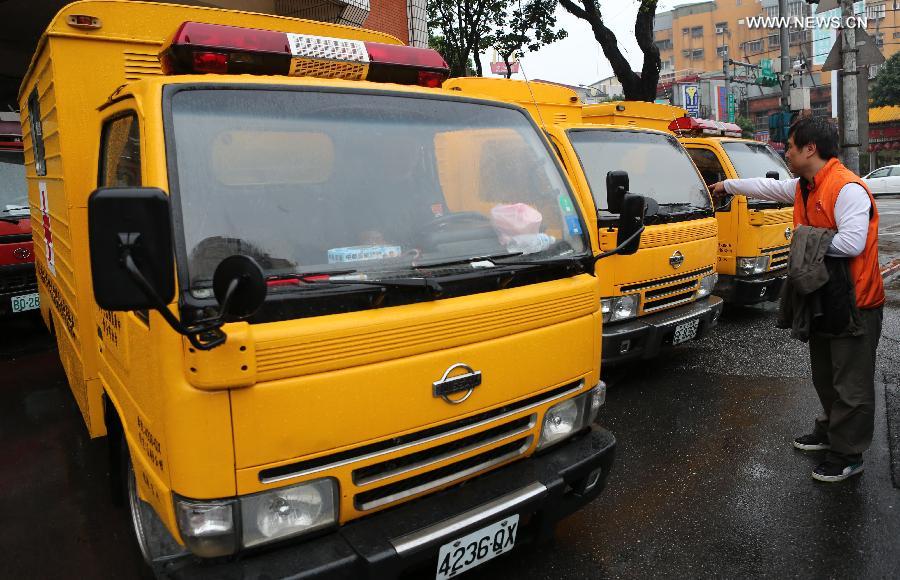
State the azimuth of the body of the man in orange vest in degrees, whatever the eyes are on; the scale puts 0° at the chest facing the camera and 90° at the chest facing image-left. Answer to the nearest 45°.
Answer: approximately 90°

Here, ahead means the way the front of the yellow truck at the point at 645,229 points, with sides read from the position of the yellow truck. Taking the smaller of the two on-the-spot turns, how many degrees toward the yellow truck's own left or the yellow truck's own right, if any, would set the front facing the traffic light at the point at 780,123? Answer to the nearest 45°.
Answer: approximately 135° to the yellow truck's own left

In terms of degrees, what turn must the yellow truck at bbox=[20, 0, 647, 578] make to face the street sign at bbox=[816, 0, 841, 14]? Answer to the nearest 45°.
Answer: approximately 90° to its left

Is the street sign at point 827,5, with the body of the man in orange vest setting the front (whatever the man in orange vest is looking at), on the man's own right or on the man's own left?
on the man's own right

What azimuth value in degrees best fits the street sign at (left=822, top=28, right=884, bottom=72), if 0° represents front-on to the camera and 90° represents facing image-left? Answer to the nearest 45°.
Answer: approximately 180°

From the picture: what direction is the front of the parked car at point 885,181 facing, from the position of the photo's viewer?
facing to the left of the viewer
